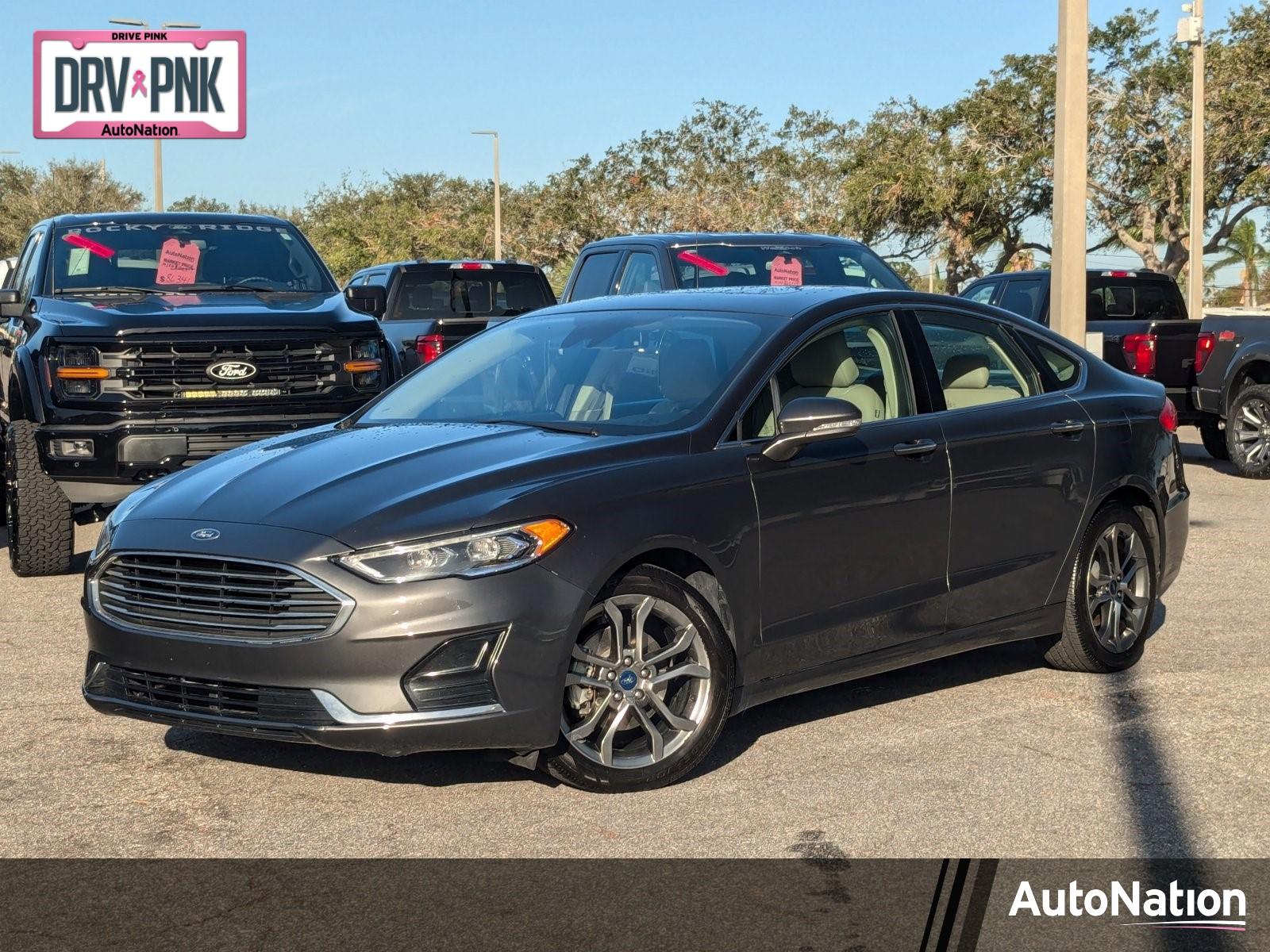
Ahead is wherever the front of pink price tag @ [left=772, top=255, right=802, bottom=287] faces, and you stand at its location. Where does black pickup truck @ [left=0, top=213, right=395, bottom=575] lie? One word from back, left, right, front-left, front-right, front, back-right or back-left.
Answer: front-right

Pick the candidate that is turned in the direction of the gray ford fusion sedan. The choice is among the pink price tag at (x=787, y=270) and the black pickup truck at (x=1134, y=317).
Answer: the pink price tag

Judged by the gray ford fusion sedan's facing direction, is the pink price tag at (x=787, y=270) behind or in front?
behind

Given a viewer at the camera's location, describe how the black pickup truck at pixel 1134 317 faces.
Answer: facing away from the viewer and to the left of the viewer

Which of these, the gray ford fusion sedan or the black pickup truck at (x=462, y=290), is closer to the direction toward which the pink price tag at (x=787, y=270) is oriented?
the gray ford fusion sedan

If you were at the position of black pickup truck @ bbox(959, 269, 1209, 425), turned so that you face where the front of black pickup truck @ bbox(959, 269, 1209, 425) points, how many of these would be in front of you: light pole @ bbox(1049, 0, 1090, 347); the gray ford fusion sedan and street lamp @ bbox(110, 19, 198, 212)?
1

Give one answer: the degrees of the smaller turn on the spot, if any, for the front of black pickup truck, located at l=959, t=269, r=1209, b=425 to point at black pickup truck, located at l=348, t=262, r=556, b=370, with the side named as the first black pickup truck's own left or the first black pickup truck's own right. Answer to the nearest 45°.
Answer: approximately 45° to the first black pickup truck's own left

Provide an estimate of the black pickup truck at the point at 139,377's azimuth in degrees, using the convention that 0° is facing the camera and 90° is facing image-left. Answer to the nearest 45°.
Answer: approximately 0°
